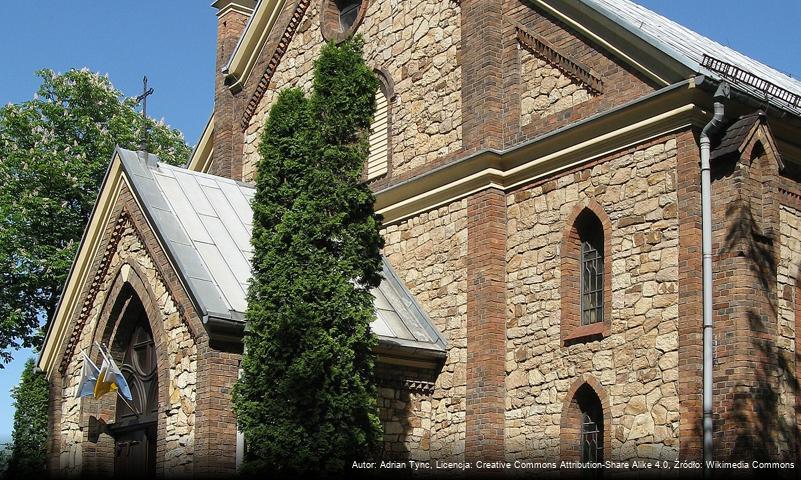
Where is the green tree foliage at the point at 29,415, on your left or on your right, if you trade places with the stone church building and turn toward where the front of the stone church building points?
on your right

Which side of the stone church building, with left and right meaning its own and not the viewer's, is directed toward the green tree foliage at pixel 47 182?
right

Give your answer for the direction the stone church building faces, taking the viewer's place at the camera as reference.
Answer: facing the viewer and to the left of the viewer
